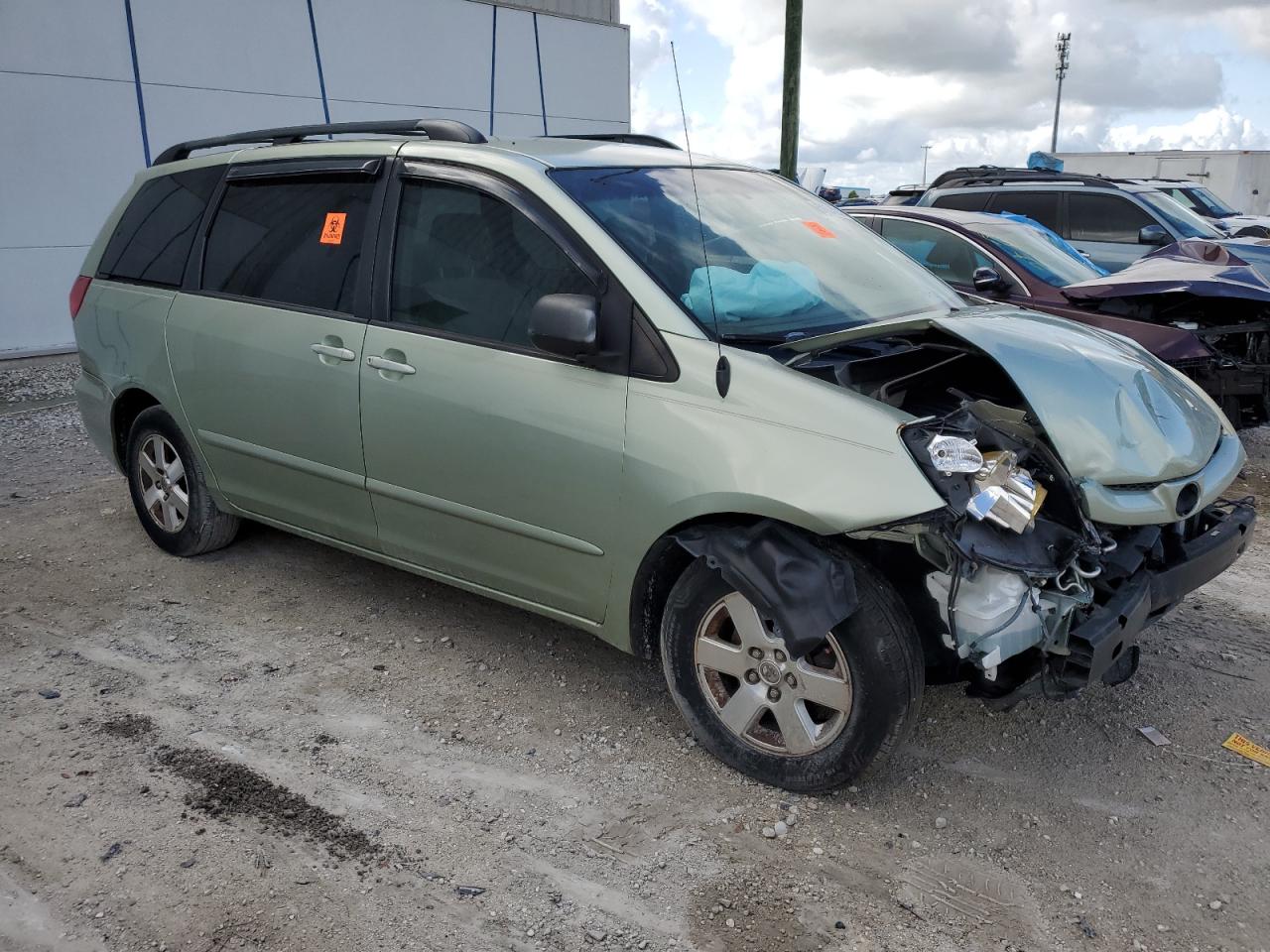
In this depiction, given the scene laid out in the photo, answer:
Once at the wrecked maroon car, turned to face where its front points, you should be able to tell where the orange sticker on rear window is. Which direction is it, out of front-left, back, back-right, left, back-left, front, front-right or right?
right

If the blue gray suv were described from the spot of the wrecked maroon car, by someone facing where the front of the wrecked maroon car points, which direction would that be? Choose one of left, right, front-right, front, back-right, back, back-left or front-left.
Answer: back-left

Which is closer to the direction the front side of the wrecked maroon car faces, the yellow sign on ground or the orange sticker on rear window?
the yellow sign on ground

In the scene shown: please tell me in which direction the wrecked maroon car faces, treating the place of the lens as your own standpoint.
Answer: facing the viewer and to the right of the viewer

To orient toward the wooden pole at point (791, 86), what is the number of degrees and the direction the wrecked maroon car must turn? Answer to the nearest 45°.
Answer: approximately 180°

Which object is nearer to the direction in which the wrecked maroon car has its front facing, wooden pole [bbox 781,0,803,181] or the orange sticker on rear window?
the orange sticker on rear window

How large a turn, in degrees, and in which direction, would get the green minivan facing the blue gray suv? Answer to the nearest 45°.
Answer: approximately 90° to its left

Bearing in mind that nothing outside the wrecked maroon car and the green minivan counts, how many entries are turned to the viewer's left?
0

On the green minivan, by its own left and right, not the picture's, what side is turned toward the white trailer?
left

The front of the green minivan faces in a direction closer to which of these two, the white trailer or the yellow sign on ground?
the yellow sign on ground

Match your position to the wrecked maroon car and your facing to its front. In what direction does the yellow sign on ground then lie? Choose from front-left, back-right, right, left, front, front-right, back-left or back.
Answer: front-right

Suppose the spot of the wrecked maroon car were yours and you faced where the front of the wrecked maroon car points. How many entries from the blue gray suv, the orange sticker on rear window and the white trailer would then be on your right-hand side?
1

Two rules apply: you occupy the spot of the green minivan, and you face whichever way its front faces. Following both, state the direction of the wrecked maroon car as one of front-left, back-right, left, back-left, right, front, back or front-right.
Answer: left
